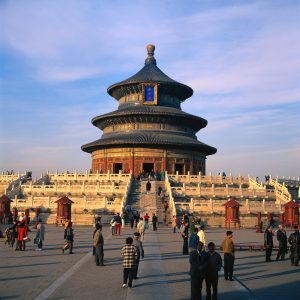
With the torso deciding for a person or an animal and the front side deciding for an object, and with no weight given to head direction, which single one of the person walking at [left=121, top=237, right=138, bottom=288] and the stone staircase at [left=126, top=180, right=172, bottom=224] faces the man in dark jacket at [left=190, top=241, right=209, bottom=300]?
the stone staircase

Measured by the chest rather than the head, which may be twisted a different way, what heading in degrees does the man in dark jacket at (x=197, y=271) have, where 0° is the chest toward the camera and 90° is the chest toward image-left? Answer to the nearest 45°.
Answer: approximately 0°

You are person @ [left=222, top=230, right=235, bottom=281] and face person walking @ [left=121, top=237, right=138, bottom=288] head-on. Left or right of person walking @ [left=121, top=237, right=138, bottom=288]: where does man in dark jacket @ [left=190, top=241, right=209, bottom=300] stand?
left

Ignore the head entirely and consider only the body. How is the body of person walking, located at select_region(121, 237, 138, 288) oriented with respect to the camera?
away from the camera

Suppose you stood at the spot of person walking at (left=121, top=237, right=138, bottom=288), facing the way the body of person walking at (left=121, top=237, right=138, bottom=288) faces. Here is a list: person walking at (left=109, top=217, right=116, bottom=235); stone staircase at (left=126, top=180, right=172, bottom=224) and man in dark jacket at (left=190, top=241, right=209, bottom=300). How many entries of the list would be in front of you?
2

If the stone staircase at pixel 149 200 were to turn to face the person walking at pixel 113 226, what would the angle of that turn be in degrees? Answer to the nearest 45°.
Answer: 0° — it already faces them

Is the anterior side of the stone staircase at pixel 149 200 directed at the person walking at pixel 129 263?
yes

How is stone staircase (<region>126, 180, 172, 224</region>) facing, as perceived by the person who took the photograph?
facing the viewer

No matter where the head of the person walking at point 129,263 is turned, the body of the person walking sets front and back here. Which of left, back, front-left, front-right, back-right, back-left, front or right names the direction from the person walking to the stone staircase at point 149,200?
front
